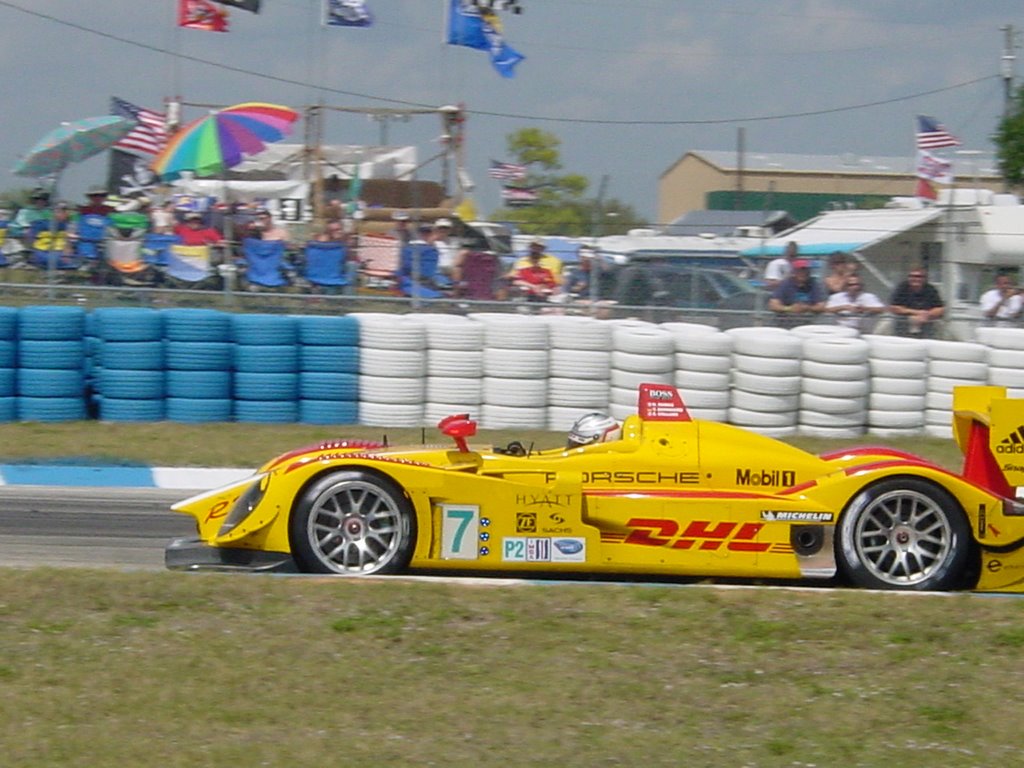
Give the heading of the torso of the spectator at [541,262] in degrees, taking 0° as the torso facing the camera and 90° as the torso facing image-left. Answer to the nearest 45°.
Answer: approximately 0°

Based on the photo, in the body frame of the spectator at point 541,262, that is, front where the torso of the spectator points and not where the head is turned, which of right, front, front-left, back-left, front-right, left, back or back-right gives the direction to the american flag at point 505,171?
back

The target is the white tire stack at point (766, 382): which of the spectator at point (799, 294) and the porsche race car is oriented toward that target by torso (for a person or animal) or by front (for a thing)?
the spectator

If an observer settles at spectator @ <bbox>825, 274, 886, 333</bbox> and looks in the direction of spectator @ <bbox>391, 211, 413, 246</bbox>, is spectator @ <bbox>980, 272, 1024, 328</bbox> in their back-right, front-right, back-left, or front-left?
back-right

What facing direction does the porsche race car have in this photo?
to the viewer's left

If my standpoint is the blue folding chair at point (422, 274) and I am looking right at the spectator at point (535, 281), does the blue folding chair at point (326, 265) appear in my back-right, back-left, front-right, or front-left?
back-left

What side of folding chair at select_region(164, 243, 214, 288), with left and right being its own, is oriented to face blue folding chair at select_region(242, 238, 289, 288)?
left
